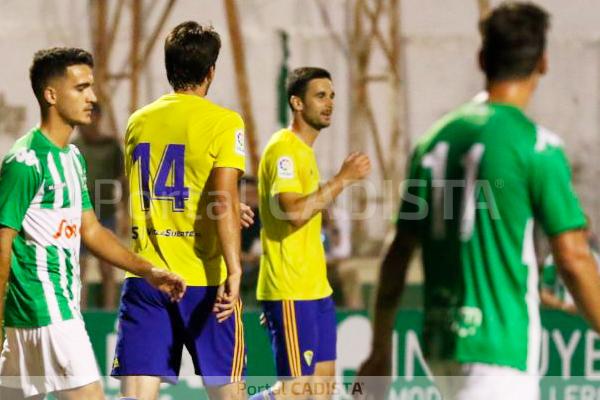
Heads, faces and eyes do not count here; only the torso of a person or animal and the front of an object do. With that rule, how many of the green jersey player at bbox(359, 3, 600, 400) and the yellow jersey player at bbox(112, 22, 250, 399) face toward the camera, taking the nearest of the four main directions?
0

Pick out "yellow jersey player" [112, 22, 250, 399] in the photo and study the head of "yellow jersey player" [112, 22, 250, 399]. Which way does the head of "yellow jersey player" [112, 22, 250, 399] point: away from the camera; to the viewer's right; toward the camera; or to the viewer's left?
away from the camera

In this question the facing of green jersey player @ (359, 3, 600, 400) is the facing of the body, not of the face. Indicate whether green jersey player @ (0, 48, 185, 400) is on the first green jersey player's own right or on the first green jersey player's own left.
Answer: on the first green jersey player's own left

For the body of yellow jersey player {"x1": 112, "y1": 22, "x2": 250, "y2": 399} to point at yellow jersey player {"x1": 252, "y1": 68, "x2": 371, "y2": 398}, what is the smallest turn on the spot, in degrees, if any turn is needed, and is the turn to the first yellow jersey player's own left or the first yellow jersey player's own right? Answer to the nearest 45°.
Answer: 0° — they already face them

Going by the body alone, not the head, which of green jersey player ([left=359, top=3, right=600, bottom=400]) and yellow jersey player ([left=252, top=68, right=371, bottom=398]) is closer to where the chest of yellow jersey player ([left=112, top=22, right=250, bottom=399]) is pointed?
the yellow jersey player

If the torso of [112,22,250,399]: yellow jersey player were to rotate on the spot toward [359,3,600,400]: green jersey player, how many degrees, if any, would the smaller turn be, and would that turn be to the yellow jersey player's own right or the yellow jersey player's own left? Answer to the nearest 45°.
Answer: approximately 90° to the yellow jersey player's own right

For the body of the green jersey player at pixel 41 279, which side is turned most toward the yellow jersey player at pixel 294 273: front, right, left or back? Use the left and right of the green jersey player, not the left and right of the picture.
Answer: left

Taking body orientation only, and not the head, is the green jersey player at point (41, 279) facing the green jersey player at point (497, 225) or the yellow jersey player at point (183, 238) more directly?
the green jersey player

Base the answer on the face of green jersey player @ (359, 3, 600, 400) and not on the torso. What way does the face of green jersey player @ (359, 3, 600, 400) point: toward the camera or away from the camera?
away from the camera

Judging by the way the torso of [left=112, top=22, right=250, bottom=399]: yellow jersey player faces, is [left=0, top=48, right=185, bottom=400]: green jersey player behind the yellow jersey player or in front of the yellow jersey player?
behind

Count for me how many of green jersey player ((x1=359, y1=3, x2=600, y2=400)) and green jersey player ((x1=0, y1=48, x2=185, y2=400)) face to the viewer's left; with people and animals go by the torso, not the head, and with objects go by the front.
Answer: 0

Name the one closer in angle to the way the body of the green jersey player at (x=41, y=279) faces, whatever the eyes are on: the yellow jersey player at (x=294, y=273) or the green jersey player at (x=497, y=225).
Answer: the green jersey player

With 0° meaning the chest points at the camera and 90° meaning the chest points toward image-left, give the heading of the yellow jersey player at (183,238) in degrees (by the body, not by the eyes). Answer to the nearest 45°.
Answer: approximately 225°

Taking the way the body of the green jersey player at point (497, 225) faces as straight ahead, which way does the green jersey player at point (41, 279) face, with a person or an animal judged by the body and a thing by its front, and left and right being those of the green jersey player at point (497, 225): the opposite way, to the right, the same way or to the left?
to the right

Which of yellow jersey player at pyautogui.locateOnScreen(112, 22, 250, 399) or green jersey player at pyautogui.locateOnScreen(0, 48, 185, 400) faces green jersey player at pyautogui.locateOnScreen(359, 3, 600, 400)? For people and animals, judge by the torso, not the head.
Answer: green jersey player at pyautogui.locateOnScreen(0, 48, 185, 400)

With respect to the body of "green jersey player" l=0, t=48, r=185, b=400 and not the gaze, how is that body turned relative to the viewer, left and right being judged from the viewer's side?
facing the viewer and to the right of the viewer
